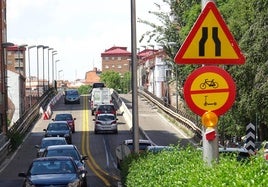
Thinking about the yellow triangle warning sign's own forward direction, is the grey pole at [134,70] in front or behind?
behind

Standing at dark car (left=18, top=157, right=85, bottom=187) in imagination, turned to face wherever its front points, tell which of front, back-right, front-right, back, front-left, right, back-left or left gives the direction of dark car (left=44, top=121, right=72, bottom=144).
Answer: back

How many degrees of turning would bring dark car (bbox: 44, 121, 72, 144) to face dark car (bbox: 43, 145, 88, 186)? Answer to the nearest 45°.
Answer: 0° — it already faces it

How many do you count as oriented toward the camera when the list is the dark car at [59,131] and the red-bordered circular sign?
2
